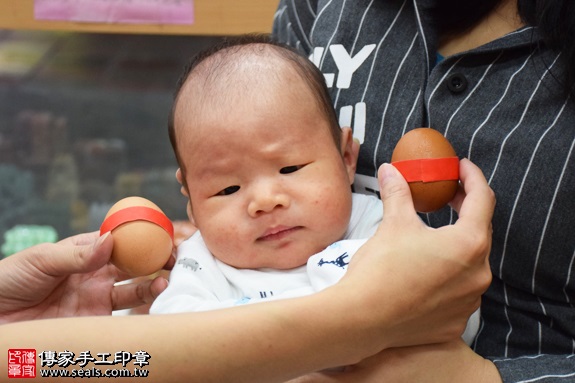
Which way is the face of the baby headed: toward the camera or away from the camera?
toward the camera

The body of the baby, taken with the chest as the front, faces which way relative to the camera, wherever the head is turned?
toward the camera

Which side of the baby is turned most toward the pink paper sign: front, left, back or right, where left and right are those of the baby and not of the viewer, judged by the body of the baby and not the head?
back

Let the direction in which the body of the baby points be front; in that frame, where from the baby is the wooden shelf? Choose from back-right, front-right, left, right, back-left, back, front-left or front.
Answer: back
